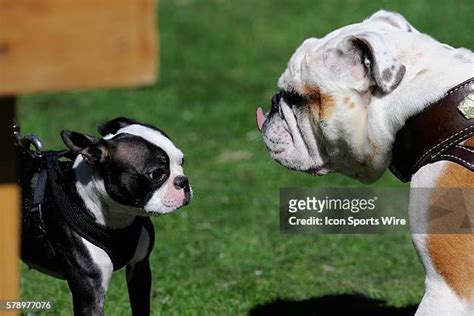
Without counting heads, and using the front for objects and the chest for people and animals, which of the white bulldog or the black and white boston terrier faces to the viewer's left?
the white bulldog

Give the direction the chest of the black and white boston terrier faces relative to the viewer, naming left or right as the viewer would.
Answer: facing the viewer and to the right of the viewer

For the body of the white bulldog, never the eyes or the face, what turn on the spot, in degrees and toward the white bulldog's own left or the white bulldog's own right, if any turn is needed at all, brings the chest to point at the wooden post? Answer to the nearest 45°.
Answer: approximately 45° to the white bulldog's own left

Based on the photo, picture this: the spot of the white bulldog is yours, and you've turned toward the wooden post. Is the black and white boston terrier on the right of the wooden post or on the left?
right

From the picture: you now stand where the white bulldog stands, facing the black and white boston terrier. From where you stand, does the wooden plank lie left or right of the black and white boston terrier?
left

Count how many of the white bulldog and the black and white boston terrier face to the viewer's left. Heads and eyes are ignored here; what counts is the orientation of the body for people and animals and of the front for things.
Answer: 1

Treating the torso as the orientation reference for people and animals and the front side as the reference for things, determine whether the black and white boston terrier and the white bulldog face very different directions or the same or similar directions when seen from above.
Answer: very different directions

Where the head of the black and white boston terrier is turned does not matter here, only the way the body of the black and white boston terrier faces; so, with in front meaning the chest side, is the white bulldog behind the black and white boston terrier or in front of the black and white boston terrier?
in front

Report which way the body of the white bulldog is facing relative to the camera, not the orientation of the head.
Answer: to the viewer's left

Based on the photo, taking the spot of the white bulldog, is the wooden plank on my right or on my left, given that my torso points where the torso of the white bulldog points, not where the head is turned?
on my left

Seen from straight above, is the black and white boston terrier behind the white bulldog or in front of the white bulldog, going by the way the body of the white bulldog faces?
in front
